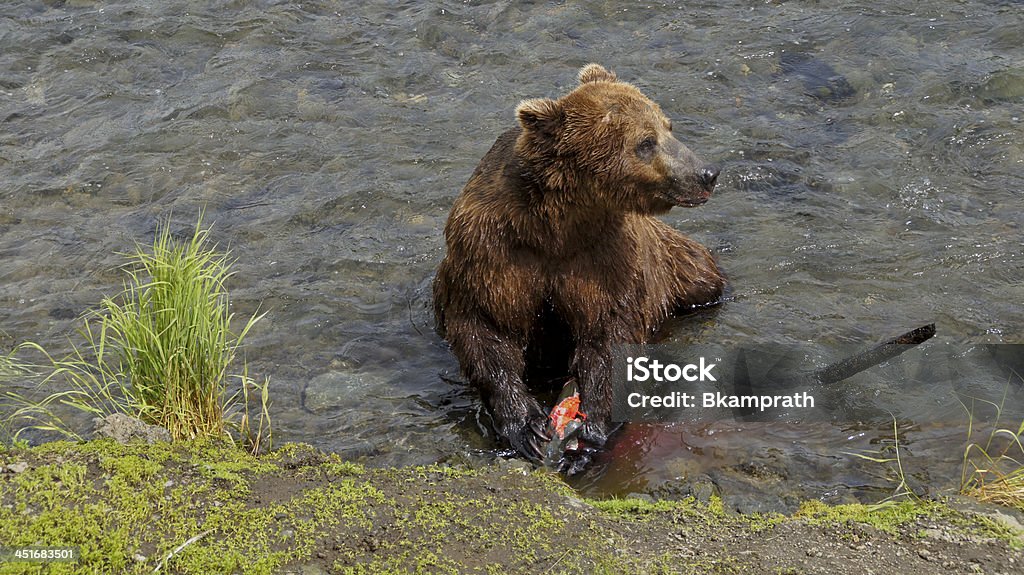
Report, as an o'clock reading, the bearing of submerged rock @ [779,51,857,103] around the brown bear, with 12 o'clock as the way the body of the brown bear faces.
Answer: The submerged rock is roughly at 7 o'clock from the brown bear.

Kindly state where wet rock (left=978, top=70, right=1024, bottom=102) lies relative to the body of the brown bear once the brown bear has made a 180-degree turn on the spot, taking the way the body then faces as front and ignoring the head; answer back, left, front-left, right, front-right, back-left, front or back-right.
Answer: front-right

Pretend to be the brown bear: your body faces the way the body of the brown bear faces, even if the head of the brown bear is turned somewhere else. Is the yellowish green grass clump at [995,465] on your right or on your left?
on your left

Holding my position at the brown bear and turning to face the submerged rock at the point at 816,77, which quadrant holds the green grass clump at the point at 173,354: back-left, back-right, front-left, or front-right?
back-left

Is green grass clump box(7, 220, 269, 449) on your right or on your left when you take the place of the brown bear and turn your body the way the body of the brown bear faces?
on your right

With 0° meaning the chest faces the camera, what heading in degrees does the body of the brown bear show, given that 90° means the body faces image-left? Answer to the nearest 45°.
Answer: approximately 0°

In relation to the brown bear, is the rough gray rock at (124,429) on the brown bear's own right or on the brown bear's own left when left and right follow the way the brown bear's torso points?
on the brown bear's own right

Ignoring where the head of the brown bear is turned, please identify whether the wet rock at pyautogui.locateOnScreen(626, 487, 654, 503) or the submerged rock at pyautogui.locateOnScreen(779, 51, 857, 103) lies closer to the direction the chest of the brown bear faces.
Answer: the wet rock

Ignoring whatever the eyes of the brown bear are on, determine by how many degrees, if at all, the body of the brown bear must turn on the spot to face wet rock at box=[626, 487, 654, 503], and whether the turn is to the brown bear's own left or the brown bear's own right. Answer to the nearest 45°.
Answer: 0° — it already faces it
